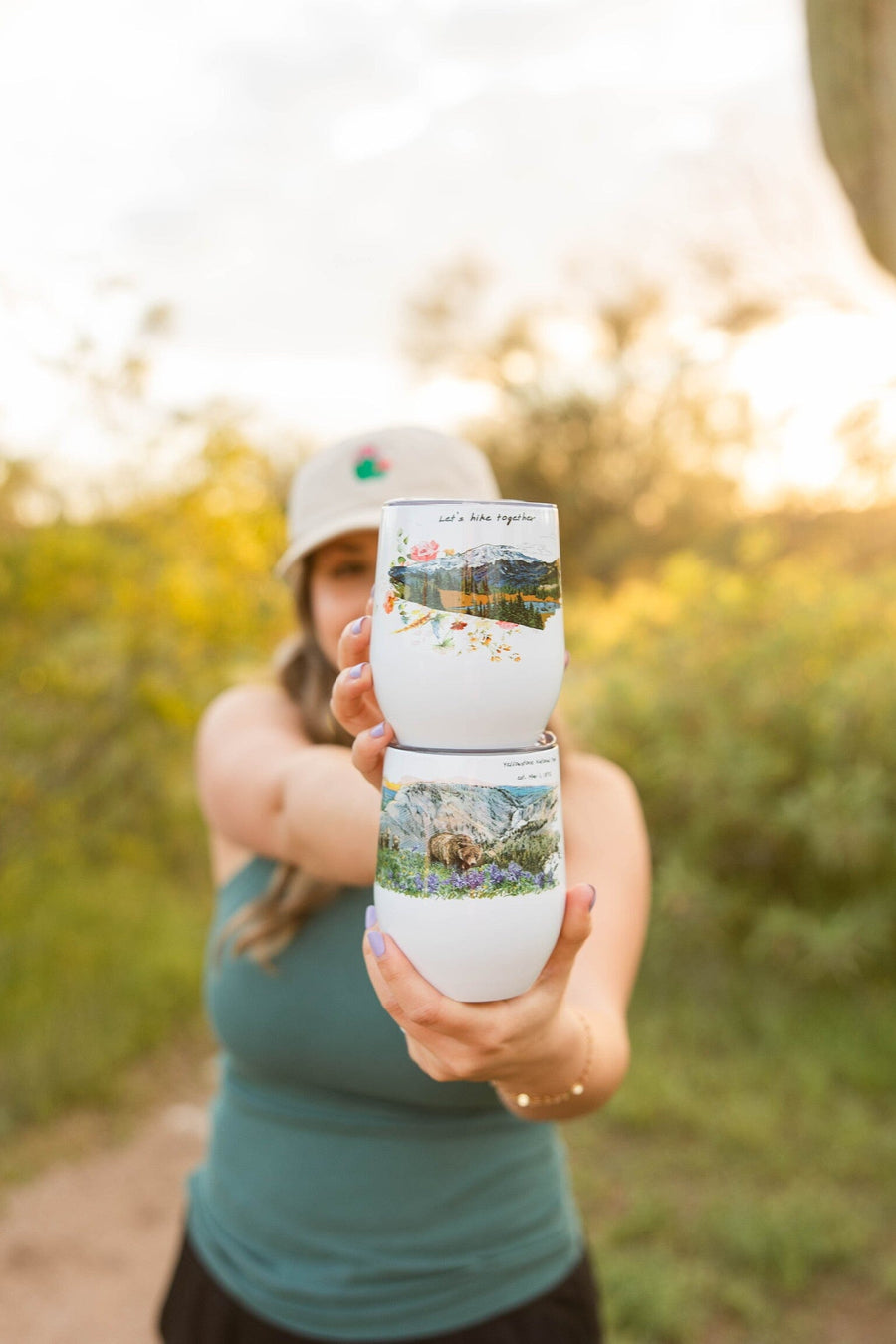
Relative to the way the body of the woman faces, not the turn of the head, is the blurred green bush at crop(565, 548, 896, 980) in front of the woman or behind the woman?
behind

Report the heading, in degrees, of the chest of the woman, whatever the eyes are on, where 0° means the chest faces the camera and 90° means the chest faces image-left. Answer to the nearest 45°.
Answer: approximately 0°
